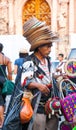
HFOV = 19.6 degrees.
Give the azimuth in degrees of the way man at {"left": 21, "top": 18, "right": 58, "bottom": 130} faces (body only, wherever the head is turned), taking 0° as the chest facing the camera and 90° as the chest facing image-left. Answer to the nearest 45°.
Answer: approximately 315°
